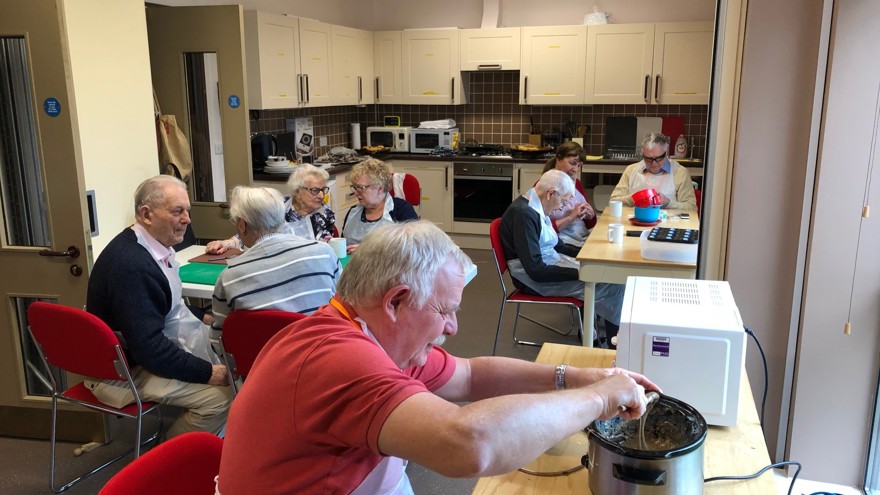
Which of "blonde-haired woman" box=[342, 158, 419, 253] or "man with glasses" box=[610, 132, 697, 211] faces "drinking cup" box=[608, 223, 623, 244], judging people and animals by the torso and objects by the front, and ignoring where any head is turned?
the man with glasses

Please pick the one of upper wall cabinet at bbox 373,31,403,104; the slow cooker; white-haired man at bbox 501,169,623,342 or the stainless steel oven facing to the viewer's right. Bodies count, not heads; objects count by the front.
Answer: the white-haired man

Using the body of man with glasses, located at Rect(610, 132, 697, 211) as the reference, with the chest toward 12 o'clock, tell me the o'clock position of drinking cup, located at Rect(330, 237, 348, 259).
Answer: The drinking cup is roughly at 1 o'clock from the man with glasses.

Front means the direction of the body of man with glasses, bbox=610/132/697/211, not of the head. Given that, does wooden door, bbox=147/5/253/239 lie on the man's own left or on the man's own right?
on the man's own right

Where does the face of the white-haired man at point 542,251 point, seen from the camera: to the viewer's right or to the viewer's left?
to the viewer's right

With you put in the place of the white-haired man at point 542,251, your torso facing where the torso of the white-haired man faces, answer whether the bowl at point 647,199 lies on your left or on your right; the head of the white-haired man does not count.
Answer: on your left
